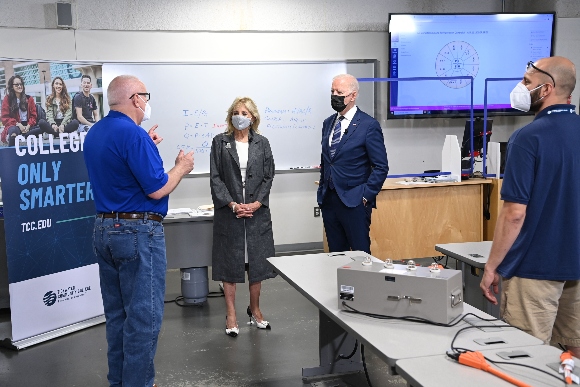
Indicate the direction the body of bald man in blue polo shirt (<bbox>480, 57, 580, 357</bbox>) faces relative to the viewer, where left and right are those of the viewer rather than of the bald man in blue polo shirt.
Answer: facing away from the viewer and to the left of the viewer

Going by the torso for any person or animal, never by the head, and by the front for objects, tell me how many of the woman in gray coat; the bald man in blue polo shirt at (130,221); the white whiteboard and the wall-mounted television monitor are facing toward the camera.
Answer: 3

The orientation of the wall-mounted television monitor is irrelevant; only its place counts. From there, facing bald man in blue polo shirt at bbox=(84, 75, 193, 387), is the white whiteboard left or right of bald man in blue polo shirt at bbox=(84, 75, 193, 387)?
right

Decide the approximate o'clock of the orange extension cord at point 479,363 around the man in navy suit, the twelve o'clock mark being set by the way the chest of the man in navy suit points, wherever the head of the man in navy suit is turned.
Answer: The orange extension cord is roughly at 10 o'clock from the man in navy suit.

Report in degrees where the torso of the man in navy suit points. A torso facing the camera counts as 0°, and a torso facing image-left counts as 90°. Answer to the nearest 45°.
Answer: approximately 45°

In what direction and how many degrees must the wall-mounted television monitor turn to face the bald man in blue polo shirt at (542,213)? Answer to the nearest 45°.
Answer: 0° — it already faces them

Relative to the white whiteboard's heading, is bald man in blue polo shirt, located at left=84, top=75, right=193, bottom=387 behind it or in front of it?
in front

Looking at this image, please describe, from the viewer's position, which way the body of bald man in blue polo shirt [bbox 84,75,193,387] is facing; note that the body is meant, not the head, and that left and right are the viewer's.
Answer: facing away from the viewer and to the right of the viewer

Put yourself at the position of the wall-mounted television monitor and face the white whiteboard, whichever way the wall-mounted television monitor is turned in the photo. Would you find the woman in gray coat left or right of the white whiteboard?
left

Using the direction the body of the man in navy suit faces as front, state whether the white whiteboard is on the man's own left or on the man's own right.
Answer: on the man's own right

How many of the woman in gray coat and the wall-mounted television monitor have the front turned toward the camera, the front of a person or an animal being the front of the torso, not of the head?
2

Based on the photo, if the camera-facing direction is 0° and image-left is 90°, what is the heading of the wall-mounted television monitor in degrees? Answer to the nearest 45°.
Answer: approximately 0°

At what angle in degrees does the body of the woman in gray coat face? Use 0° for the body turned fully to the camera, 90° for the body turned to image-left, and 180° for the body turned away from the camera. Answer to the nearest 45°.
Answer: approximately 0°
